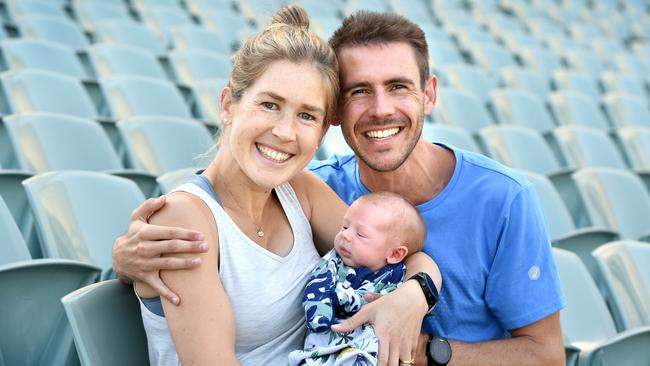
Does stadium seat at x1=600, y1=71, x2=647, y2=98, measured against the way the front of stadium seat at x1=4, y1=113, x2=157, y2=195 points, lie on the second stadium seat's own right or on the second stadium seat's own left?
on the second stadium seat's own left

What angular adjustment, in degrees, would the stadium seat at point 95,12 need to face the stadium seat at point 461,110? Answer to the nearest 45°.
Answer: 0° — it already faces it

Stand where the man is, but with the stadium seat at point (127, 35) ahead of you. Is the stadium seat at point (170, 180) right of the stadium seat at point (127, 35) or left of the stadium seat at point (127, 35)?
left

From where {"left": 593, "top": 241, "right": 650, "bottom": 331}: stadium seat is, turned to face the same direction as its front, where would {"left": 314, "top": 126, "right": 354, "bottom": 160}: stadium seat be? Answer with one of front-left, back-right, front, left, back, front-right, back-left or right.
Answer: back

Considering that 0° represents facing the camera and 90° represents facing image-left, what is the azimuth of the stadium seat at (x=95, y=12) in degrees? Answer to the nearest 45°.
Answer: approximately 315°

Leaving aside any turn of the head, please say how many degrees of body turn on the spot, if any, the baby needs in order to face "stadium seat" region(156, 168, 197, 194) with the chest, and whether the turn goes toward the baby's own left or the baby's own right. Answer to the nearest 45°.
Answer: approximately 90° to the baby's own right

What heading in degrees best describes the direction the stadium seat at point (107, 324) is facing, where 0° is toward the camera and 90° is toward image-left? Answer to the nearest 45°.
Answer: approximately 315°

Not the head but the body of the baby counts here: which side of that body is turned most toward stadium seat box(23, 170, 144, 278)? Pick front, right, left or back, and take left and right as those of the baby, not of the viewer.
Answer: right

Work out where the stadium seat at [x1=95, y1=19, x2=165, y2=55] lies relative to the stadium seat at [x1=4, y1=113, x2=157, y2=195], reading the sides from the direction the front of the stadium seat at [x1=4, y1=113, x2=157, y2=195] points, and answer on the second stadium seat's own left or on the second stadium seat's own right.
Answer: on the second stadium seat's own left

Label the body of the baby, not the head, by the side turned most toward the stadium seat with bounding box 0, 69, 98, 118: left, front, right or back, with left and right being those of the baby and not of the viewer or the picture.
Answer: right
